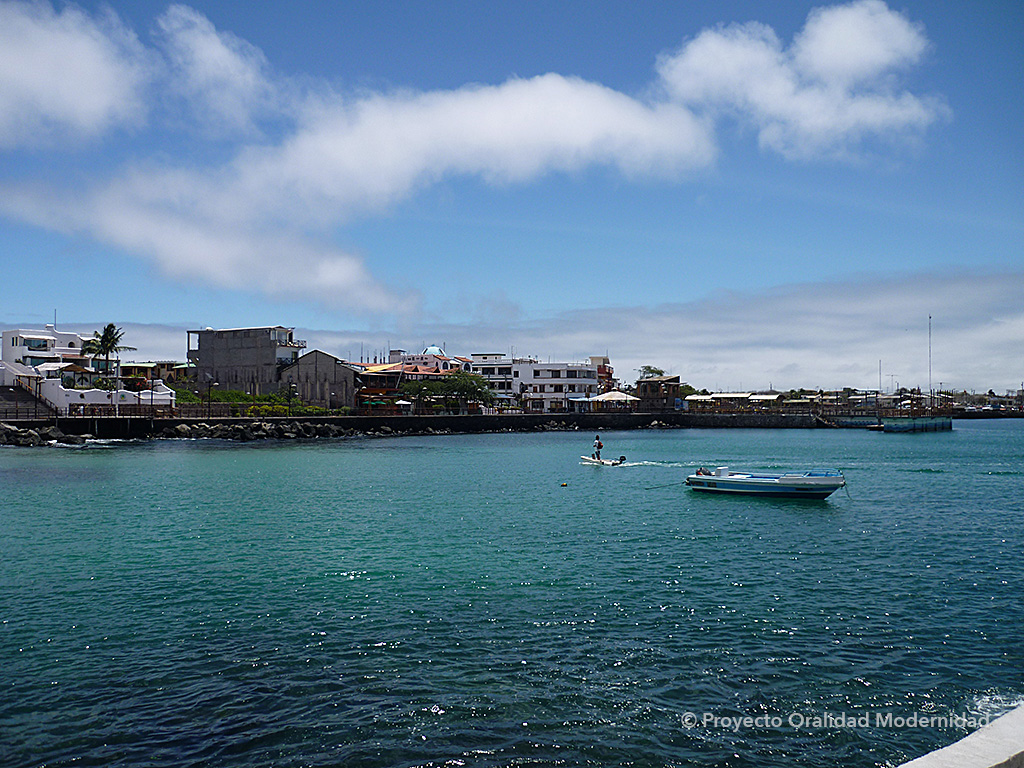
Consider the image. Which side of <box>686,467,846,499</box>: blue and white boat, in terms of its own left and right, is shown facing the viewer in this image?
right
